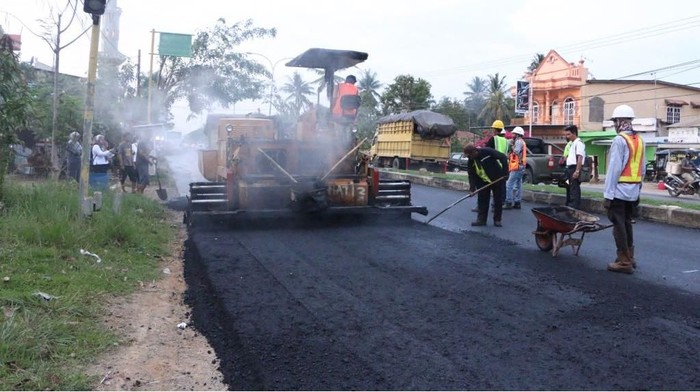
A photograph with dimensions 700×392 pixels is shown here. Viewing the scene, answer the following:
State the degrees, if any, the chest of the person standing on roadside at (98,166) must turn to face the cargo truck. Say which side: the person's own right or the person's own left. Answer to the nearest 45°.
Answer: approximately 45° to the person's own left

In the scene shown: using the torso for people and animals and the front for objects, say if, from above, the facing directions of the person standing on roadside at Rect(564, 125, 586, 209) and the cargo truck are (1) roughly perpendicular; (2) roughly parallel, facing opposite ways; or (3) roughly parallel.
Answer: roughly perpendicular

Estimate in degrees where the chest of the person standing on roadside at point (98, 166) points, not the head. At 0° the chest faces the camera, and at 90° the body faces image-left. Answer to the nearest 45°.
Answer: approximately 270°

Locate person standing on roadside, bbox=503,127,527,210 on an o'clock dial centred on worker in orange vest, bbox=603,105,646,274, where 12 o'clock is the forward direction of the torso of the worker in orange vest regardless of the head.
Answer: The person standing on roadside is roughly at 1 o'clock from the worker in orange vest.

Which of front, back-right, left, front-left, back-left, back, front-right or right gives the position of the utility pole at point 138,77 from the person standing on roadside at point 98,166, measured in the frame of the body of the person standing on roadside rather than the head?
left

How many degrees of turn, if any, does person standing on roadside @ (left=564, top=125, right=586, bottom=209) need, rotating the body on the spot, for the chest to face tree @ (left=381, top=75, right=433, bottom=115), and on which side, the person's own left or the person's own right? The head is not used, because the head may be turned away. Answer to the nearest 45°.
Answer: approximately 135° to the person's own right

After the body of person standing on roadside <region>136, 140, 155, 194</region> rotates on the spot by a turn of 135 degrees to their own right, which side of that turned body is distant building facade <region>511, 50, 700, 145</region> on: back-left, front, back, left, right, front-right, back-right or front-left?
back

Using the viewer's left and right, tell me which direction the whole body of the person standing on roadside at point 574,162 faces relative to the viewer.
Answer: facing the viewer and to the left of the viewer

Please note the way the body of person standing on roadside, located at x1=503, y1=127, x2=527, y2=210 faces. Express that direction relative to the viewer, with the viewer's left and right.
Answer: facing to the left of the viewer
